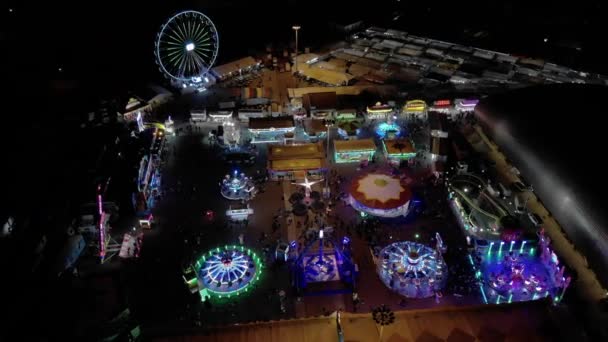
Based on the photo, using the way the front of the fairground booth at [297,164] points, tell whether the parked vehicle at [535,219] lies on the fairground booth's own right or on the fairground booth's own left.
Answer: on the fairground booth's own left

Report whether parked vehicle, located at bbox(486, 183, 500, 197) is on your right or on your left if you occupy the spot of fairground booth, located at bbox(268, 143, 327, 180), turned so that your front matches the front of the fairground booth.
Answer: on your left

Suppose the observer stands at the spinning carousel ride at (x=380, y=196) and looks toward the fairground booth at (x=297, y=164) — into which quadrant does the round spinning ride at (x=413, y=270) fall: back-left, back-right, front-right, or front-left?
back-left

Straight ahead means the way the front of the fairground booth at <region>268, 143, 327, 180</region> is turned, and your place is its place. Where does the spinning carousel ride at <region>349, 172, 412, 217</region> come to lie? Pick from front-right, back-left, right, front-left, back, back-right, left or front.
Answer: front-left

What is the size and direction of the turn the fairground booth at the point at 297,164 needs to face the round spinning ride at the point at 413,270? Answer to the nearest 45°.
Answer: approximately 45° to its left

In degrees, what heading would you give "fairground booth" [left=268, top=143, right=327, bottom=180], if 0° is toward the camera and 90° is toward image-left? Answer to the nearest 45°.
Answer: approximately 0°

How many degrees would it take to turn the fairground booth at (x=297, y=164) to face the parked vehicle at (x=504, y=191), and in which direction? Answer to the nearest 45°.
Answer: approximately 90° to its left

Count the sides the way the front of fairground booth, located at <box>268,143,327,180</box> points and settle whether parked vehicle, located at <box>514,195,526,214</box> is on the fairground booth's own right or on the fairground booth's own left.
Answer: on the fairground booth's own left
